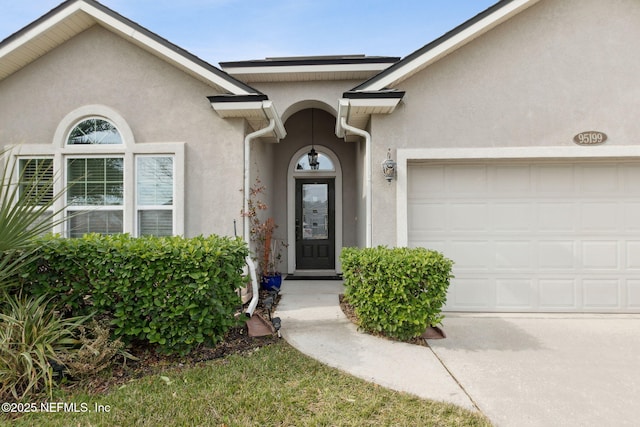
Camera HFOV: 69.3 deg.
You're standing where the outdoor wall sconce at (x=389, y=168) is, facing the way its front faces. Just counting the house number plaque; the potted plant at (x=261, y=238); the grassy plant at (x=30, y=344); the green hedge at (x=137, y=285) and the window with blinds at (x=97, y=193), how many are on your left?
1

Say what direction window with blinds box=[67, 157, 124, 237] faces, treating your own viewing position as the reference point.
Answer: facing the viewer

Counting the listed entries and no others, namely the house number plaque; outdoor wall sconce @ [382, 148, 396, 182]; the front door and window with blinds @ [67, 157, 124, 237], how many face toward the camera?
4

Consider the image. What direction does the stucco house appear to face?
toward the camera

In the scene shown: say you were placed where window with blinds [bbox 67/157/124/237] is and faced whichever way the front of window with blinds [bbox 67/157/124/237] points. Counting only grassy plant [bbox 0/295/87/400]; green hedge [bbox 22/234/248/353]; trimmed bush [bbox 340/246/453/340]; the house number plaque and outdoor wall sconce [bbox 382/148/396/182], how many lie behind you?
0

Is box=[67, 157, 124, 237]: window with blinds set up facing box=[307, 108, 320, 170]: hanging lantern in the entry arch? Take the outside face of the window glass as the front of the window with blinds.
no

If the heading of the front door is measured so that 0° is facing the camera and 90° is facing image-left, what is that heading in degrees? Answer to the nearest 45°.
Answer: approximately 0°

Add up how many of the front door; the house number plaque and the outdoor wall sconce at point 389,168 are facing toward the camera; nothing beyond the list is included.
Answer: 3

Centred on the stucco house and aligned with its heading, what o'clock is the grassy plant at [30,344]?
The grassy plant is roughly at 2 o'clock from the stucco house.

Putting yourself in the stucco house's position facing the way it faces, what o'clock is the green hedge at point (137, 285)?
The green hedge is roughly at 2 o'clock from the stucco house.
